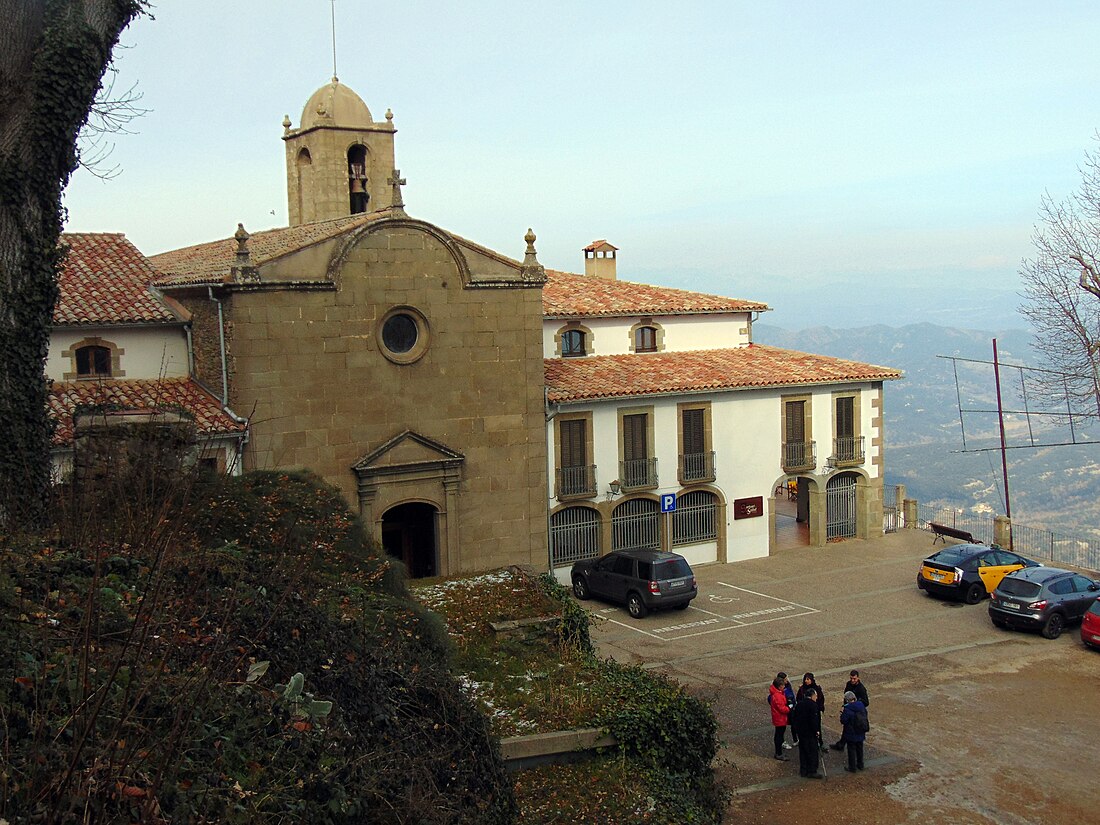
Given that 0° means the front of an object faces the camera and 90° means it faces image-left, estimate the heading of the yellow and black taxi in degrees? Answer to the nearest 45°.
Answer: approximately 225°

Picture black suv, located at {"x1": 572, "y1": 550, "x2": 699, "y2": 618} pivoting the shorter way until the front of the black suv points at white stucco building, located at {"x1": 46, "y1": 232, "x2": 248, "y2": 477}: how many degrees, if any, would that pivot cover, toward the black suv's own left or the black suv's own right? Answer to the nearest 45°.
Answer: approximately 45° to the black suv's own left

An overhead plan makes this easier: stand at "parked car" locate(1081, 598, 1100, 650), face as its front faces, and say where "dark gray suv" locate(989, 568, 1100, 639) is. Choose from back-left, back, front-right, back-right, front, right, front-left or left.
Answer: left

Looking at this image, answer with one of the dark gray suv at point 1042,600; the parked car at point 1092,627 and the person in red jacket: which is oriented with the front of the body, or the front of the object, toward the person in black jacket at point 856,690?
the person in red jacket

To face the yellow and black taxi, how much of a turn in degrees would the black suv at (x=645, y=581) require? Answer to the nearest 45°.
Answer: approximately 135° to its right

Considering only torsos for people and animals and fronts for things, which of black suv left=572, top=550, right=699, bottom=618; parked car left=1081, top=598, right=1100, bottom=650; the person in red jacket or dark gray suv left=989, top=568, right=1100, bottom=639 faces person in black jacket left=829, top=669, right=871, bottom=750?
the person in red jacket

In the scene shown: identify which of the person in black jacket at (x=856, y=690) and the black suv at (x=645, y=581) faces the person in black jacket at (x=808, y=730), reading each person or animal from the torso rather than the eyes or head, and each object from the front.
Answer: the person in black jacket at (x=856, y=690)

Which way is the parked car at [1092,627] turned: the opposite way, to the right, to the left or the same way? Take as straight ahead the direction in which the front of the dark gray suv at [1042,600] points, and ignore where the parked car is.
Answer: the same way

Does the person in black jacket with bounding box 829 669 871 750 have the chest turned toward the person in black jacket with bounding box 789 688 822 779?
yes

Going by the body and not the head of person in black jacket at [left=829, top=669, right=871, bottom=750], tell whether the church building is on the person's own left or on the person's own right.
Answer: on the person's own right

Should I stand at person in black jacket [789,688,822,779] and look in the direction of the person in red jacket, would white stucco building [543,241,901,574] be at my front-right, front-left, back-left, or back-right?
front-right

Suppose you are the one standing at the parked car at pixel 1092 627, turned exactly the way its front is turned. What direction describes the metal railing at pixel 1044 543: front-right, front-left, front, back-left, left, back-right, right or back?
front-left

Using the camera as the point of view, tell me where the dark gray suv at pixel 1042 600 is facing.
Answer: facing away from the viewer and to the right of the viewer

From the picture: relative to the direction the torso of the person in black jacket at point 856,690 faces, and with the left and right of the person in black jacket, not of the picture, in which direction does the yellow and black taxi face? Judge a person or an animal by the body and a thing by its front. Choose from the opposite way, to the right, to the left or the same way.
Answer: the opposite way
